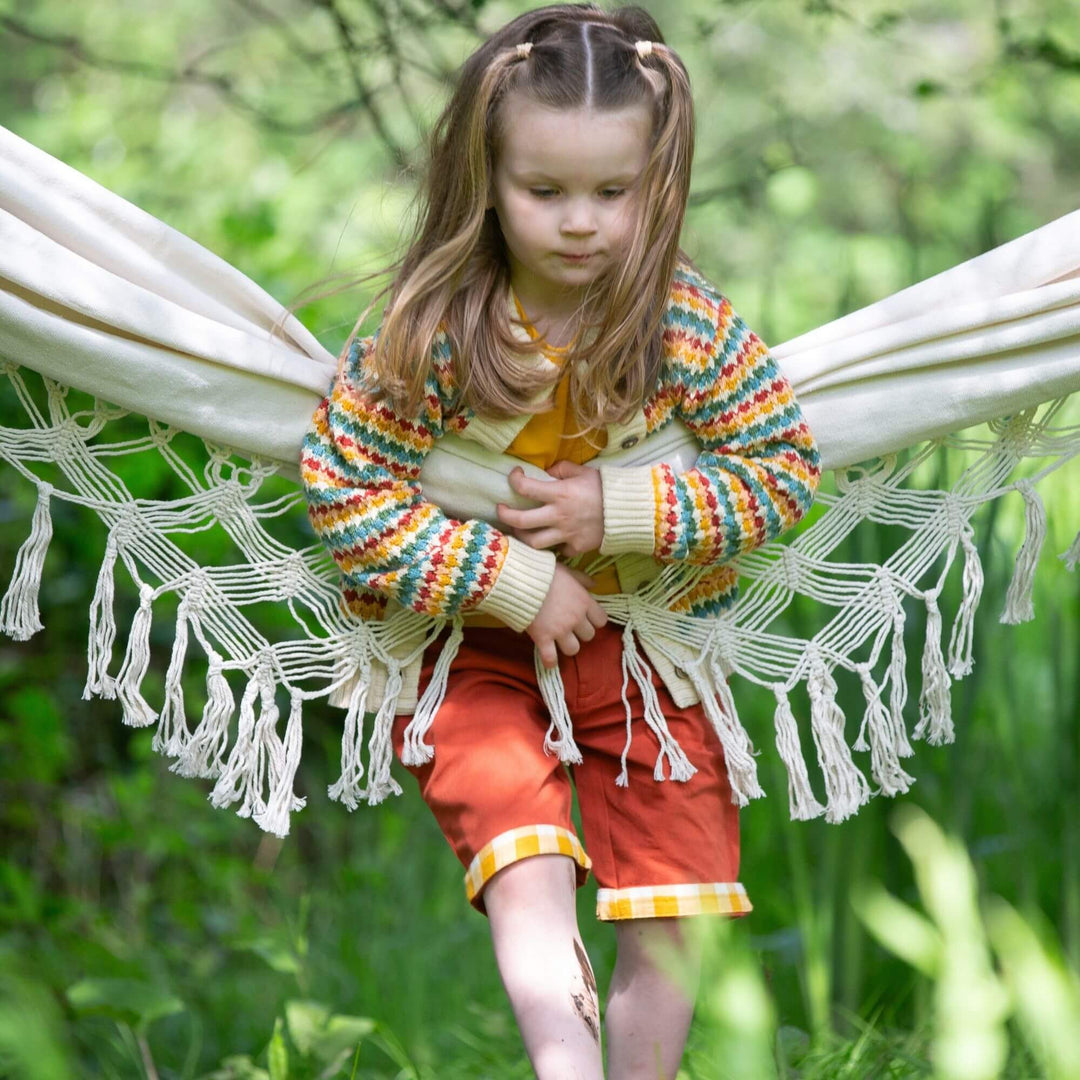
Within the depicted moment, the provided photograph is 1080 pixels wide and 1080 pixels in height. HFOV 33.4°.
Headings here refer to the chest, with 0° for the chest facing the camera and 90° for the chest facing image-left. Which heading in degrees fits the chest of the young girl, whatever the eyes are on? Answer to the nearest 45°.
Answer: approximately 0°
